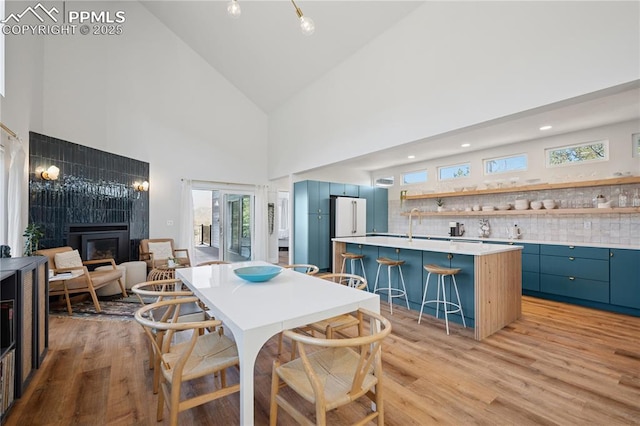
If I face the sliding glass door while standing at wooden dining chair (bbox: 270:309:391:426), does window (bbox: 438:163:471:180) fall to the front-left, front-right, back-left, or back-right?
front-right

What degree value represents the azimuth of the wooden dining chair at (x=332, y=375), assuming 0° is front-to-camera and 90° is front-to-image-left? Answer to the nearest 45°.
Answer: approximately 135°

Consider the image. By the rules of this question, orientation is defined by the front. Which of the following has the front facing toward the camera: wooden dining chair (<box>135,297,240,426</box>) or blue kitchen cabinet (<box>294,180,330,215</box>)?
the blue kitchen cabinet

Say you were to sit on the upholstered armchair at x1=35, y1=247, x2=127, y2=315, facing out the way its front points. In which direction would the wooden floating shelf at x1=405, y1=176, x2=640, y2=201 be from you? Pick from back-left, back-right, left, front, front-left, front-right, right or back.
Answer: front

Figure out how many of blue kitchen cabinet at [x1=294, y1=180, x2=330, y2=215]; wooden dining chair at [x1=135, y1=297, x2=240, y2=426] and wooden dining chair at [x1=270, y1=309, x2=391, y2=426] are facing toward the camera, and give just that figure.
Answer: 1

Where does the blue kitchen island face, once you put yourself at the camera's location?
facing the viewer and to the left of the viewer

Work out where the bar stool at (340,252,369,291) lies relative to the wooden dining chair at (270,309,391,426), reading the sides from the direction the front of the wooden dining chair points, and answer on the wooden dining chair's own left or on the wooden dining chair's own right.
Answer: on the wooden dining chair's own right

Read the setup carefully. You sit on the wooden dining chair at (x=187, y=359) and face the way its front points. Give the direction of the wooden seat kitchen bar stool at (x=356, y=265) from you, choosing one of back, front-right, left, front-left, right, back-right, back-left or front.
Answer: front

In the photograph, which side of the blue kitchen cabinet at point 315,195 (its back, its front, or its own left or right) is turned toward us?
front

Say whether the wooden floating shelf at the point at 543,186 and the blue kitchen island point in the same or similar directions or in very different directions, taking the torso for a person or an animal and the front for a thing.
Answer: same or similar directions

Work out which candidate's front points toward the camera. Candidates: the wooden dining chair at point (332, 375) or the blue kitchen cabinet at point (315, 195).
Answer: the blue kitchen cabinet

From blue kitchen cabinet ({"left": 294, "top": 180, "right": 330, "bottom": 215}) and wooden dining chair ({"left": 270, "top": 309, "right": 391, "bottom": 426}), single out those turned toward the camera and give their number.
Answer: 1

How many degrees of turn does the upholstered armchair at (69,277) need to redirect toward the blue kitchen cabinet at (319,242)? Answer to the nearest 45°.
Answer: approximately 45° to its left

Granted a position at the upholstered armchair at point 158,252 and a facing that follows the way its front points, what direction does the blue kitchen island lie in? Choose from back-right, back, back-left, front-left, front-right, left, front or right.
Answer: front
